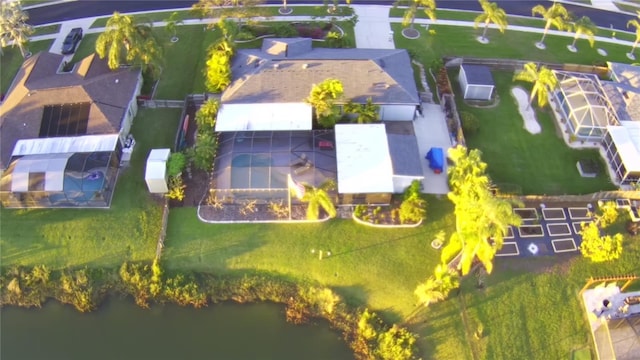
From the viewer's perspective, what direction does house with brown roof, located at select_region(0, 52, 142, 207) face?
away from the camera

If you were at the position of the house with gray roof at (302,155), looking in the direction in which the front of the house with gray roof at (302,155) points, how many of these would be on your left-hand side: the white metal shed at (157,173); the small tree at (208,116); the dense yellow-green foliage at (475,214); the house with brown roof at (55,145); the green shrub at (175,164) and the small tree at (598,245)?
4

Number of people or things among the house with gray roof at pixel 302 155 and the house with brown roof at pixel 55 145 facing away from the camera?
2

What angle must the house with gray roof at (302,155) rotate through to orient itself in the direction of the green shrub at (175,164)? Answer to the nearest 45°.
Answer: approximately 90° to its left

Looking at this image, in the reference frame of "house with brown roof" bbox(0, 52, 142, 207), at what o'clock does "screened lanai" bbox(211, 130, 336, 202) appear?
The screened lanai is roughly at 4 o'clock from the house with brown roof.

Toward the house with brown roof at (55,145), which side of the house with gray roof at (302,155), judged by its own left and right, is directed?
left

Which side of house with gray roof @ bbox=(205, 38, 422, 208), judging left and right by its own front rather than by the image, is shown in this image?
back

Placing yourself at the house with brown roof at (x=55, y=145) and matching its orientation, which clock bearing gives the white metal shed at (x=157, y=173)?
The white metal shed is roughly at 4 o'clock from the house with brown roof.

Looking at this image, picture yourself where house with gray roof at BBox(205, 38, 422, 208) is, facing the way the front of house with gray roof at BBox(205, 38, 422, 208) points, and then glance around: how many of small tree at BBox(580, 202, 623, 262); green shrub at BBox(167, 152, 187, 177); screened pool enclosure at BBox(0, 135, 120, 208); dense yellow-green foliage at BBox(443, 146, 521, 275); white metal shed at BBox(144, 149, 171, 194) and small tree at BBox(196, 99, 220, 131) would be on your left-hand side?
4

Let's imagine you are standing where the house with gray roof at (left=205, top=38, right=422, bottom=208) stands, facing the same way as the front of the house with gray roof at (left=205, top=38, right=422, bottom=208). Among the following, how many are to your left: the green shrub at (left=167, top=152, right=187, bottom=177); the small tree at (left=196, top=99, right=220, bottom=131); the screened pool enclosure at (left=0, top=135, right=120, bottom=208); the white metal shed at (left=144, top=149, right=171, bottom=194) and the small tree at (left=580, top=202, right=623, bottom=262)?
4

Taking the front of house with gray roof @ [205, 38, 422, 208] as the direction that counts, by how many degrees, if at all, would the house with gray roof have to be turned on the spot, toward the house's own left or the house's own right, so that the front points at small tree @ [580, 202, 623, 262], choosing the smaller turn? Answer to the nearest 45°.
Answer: approximately 90° to the house's own right
